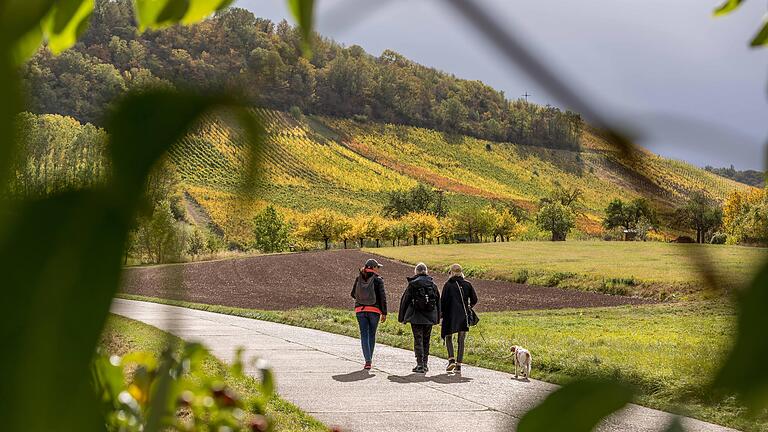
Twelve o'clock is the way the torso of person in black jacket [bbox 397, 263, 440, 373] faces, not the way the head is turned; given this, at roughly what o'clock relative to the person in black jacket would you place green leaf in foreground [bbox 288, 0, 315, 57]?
The green leaf in foreground is roughly at 6 o'clock from the person in black jacket.

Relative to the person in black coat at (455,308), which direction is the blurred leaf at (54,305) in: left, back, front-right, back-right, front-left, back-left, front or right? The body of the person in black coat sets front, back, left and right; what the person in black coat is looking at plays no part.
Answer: back

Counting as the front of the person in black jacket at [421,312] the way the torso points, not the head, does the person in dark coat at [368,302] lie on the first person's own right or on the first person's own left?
on the first person's own left

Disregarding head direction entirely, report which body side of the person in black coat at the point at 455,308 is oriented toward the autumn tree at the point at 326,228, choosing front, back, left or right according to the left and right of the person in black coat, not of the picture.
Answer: front

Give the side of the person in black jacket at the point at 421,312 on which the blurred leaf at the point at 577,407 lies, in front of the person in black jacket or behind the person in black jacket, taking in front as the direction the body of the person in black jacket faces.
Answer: behind

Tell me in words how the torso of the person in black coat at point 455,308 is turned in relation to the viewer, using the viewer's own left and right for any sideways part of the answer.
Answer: facing away from the viewer

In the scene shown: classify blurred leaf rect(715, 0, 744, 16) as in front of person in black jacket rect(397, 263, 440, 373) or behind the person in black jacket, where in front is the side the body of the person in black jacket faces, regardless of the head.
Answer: behind

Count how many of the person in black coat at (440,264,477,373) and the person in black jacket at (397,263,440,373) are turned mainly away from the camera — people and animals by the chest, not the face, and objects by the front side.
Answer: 2

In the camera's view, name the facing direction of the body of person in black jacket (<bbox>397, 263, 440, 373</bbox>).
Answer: away from the camera
